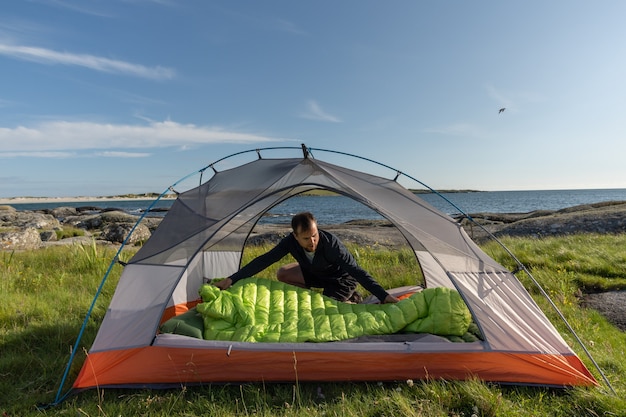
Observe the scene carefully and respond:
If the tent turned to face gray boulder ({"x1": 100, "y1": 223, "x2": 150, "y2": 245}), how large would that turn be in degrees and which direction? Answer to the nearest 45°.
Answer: approximately 135° to its right

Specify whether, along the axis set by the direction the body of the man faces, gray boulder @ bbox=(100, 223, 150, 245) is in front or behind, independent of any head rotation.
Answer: behind

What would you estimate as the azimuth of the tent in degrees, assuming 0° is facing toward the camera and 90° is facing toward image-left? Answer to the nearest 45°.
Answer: approximately 0°

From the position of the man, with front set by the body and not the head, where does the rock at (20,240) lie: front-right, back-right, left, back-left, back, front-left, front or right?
back-right

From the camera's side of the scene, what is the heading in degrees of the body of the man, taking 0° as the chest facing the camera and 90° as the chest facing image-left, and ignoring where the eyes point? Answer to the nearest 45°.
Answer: approximately 0°

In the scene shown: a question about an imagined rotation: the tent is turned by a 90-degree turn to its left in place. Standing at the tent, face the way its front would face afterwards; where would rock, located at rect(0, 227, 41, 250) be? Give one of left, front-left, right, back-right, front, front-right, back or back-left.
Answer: back-left
